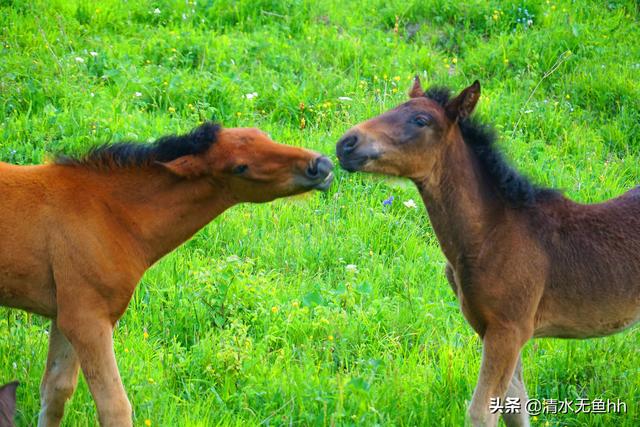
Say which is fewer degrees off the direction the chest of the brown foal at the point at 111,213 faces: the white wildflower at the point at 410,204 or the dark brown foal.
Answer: the dark brown foal

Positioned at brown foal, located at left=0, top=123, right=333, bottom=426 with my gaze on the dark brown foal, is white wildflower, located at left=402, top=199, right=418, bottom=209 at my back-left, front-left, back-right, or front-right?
front-left

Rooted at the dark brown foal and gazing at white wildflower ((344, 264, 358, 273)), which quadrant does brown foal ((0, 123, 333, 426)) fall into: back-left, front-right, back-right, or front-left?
front-left

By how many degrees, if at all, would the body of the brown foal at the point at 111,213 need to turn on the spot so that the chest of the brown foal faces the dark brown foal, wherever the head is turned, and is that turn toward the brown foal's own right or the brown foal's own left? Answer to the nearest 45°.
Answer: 0° — it already faces it

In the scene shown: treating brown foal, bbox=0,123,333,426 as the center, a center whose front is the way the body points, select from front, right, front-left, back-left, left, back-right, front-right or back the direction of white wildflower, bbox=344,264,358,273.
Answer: front-left

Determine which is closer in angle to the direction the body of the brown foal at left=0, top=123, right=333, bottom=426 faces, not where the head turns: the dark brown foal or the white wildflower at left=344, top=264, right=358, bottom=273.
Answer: the dark brown foal

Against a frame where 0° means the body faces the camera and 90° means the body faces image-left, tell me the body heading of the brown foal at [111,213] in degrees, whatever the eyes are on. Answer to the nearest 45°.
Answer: approximately 270°

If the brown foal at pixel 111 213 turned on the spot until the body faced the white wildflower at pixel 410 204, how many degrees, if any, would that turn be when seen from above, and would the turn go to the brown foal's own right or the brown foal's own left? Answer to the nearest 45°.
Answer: approximately 45° to the brown foal's own left

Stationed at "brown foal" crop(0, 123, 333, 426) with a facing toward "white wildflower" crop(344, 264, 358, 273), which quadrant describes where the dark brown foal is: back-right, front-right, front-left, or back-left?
front-right
